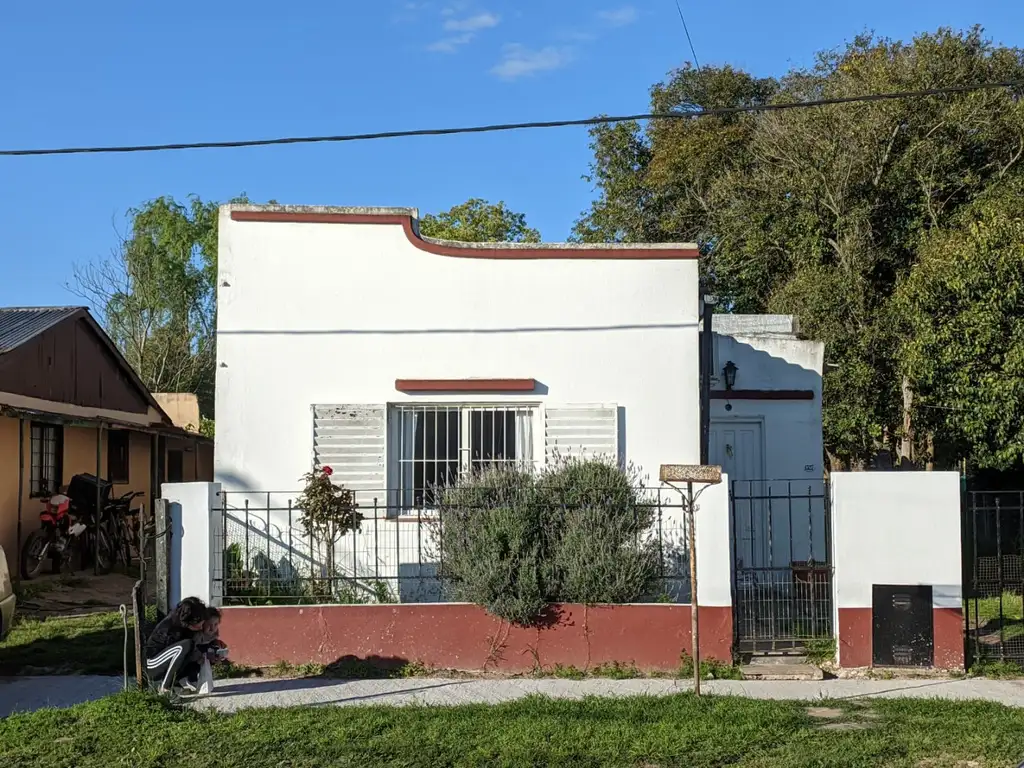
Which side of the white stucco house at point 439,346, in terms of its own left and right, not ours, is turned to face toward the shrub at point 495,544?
front

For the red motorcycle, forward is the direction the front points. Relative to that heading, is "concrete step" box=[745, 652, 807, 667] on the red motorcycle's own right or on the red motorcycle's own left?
on the red motorcycle's own left

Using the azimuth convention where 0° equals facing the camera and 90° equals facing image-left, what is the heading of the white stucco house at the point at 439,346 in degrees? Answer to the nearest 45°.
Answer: approximately 0°

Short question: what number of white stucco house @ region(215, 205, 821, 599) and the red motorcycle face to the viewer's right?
0

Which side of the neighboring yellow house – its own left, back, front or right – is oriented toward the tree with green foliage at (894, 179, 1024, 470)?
front

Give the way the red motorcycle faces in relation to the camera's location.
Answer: facing the viewer and to the left of the viewer

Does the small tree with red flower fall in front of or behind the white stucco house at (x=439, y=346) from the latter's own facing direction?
in front

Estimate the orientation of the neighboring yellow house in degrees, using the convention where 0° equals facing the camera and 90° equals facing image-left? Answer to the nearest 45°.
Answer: approximately 315°

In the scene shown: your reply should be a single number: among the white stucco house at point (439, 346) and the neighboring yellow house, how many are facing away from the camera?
0
